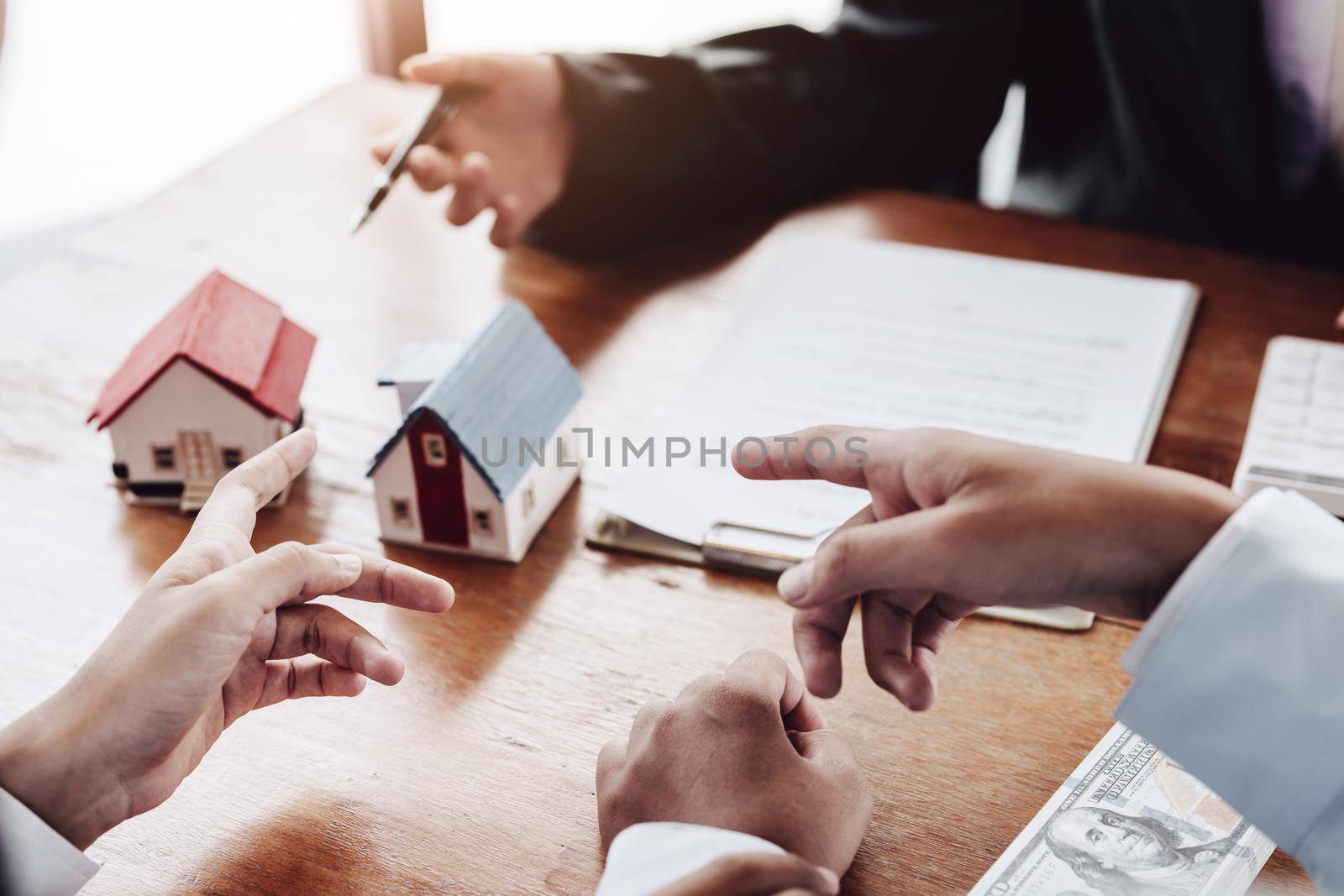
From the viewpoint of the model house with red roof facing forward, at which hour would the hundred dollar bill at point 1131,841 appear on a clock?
The hundred dollar bill is roughly at 11 o'clock from the model house with red roof.

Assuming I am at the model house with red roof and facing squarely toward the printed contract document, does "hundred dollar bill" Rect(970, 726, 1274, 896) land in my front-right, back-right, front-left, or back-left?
front-right

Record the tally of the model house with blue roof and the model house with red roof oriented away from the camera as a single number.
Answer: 0

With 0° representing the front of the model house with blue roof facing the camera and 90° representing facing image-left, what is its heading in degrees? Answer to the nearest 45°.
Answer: approximately 45°
